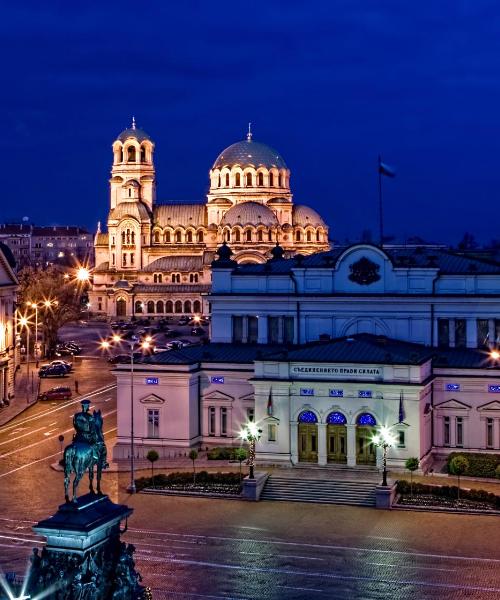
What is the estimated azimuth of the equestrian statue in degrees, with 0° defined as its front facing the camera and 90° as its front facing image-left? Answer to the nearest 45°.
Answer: approximately 225°

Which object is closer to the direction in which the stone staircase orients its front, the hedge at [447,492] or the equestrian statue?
the equestrian statue

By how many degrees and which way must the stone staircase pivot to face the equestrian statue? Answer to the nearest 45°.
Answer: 0° — it already faces it

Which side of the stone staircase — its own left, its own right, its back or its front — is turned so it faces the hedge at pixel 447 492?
left

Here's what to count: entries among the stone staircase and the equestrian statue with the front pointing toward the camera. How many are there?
1

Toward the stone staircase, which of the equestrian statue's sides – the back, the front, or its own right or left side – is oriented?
front

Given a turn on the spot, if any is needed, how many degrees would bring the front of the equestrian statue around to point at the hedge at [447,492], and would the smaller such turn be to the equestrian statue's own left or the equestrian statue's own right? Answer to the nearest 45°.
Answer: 0° — it already faces it
